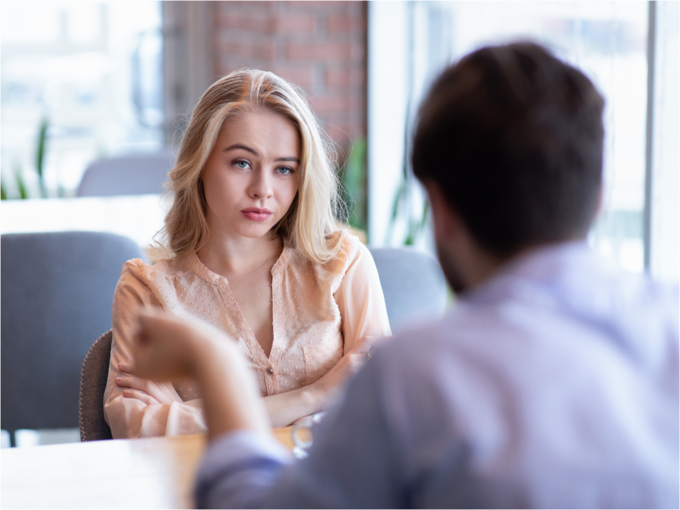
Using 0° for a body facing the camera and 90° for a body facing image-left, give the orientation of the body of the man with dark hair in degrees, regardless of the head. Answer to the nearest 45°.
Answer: approximately 135°

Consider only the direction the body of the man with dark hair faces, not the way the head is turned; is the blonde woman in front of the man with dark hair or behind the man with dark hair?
in front

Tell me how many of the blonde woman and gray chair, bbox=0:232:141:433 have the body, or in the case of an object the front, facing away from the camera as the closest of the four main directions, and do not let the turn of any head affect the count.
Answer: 1

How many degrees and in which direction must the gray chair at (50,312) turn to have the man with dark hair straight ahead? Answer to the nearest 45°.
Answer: approximately 180°

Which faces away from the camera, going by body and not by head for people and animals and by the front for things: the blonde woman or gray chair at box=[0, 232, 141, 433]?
the gray chair

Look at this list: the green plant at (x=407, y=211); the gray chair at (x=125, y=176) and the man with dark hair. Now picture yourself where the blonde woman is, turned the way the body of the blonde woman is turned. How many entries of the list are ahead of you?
1

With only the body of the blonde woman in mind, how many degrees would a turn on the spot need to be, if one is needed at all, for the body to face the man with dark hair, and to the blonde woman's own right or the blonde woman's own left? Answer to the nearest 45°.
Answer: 0° — they already face them

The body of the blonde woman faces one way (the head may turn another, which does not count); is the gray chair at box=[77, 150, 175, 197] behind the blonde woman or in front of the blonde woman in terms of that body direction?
behind

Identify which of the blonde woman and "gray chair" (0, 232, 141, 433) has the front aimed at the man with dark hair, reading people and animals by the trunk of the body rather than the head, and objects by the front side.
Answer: the blonde woman

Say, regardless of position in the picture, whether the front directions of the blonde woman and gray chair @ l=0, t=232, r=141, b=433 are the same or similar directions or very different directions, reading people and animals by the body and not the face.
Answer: very different directions

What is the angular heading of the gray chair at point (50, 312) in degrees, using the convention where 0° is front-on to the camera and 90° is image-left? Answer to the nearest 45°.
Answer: approximately 180°

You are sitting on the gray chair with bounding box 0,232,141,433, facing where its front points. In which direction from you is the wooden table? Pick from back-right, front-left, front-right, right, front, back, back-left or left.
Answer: back

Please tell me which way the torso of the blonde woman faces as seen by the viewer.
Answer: toward the camera
